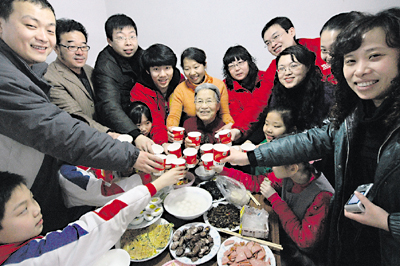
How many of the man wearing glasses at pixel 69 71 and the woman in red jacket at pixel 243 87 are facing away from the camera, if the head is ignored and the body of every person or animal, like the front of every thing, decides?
0

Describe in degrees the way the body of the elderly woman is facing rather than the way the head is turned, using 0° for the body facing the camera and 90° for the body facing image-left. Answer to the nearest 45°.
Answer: approximately 0°

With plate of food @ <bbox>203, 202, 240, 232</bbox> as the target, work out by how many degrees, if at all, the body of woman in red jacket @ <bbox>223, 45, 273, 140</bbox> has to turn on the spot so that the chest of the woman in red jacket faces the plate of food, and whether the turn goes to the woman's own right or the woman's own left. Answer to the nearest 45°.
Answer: approximately 45° to the woman's own left

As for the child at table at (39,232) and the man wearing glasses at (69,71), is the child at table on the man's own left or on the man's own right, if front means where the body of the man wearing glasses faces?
on the man's own right

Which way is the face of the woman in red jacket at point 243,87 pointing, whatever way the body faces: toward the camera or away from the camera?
toward the camera

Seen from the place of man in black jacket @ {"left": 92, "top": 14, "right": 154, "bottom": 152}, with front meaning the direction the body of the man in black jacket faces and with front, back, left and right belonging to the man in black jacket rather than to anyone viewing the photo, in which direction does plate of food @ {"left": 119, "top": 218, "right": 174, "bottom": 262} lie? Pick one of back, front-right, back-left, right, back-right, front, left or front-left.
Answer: front-right

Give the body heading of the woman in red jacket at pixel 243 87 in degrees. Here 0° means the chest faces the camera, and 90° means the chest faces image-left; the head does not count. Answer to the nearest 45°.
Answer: approximately 45°

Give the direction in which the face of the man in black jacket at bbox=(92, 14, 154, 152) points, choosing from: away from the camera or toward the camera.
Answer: toward the camera

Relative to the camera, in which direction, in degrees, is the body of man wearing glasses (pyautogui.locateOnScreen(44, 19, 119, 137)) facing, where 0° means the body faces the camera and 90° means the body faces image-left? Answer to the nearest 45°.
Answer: approximately 315°

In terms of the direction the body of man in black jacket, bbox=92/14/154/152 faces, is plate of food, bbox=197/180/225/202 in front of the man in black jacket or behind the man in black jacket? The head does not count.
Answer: in front

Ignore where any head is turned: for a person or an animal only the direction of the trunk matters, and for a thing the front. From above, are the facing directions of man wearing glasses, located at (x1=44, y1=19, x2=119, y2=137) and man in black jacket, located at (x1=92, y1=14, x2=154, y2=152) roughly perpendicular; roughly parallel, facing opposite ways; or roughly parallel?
roughly parallel

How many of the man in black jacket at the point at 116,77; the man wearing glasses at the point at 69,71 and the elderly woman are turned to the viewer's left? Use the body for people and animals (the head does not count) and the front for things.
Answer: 0

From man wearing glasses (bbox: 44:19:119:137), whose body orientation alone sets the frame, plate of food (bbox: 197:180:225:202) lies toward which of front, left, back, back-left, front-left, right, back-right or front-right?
front
